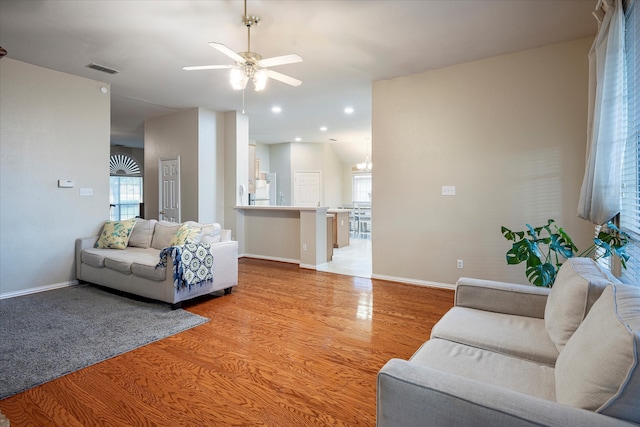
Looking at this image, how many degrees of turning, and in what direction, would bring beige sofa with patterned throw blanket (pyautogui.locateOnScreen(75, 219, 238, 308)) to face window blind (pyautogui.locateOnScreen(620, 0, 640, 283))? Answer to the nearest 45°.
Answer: approximately 90° to its left

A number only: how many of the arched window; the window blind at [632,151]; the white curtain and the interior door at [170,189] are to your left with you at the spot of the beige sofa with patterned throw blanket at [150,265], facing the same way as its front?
2

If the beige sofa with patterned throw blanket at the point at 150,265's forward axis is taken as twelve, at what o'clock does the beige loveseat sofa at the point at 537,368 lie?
the beige loveseat sofa at the point at 537,368 is roughly at 10 o'clock from the beige sofa with patterned throw blanket at the point at 150,265.

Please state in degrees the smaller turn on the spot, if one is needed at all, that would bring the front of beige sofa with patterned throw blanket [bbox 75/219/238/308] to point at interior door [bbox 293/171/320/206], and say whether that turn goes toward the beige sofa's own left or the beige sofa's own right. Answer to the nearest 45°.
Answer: approximately 180°

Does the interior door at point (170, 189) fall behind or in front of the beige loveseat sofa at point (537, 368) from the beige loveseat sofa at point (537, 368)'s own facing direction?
in front

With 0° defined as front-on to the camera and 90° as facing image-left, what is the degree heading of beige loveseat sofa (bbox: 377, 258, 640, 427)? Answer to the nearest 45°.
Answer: approximately 90°

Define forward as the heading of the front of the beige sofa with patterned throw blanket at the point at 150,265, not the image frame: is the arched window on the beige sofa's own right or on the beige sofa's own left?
on the beige sofa's own right

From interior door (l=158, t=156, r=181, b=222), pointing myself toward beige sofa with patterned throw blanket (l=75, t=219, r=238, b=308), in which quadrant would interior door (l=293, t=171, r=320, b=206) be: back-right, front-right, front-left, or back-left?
back-left

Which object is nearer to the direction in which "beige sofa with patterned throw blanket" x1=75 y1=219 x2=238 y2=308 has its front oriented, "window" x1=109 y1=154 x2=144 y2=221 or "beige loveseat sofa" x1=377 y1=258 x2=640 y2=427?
the beige loveseat sofa

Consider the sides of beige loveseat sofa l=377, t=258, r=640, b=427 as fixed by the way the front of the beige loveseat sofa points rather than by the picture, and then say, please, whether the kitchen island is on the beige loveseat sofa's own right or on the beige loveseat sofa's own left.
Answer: on the beige loveseat sofa's own right

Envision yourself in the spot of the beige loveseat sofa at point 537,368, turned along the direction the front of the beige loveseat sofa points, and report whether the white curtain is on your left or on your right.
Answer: on your right

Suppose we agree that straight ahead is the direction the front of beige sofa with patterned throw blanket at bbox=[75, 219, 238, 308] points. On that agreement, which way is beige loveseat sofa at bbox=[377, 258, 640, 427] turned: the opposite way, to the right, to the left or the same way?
to the right

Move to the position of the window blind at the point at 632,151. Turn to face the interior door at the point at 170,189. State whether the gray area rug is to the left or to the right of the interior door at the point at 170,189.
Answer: left

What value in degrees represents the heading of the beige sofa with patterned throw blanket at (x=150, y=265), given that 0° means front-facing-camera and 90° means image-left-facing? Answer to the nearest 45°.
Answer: approximately 45°

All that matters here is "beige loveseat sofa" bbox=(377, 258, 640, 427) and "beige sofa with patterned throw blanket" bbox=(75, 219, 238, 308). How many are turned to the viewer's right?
0

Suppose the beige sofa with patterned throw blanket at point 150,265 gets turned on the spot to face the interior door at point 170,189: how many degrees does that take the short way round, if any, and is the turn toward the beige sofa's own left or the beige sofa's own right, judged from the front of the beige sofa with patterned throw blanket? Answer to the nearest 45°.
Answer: approximately 135° to the beige sofa's own right
